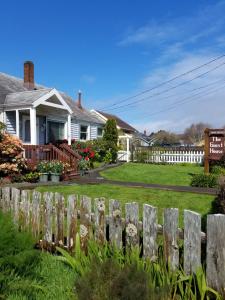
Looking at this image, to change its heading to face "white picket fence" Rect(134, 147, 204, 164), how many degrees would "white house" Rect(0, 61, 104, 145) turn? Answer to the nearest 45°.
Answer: approximately 45° to its left

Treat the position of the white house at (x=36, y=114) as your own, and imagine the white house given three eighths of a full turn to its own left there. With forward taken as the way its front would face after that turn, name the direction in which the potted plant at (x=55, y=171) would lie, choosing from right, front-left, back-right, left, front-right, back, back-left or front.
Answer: back

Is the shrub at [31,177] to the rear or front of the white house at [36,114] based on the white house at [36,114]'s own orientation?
to the front

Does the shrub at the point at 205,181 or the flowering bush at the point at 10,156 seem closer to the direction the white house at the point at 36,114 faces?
the shrub

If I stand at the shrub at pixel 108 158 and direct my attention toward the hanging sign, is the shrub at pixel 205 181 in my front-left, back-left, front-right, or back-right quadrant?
front-right

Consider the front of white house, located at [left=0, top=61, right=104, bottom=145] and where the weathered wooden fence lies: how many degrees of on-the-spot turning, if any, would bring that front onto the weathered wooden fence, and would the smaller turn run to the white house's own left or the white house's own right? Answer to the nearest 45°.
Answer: approximately 45° to the white house's own right

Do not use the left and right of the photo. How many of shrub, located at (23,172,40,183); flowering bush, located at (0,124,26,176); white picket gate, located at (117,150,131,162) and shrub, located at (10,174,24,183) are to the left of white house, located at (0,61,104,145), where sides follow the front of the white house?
1

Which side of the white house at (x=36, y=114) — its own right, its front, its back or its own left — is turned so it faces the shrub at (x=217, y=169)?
front

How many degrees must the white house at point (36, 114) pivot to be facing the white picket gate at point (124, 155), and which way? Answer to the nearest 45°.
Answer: approximately 90° to its left

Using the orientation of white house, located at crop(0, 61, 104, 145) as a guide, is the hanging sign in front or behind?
in front

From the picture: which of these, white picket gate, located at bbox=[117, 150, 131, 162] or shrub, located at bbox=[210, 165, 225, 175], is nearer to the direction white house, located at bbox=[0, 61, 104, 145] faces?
the shrub

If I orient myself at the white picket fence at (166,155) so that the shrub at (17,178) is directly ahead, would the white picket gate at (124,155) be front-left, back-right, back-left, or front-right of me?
front-right

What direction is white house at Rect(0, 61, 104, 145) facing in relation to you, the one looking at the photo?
facing the viewer and to the right of the viewer

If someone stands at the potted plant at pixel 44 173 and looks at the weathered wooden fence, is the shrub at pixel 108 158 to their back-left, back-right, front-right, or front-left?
back-left

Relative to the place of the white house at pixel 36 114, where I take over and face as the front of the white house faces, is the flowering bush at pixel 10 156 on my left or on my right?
on my right

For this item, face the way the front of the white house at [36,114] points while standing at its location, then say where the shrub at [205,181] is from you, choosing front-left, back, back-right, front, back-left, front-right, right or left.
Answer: front
